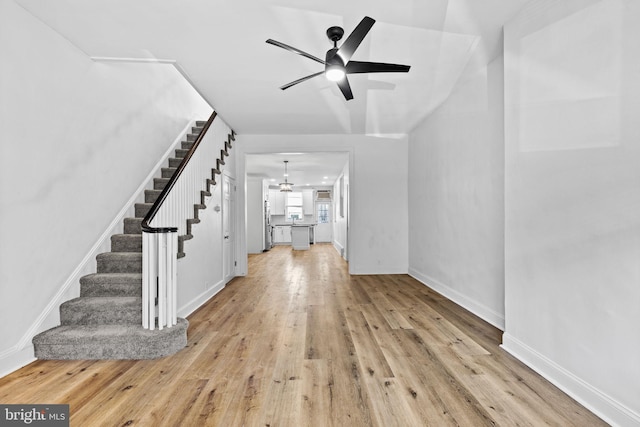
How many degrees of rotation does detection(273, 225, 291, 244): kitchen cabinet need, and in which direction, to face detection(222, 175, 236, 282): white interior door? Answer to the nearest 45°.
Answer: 0° — it already faces it

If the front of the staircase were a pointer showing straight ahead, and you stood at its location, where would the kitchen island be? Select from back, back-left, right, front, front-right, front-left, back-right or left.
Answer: back-left

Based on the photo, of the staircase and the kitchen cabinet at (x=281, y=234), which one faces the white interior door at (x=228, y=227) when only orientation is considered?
the kitchen cabinet

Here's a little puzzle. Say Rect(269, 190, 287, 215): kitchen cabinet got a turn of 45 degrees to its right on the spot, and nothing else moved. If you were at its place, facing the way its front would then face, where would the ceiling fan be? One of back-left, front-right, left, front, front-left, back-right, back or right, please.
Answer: front-left

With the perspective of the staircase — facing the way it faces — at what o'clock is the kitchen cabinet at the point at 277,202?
The kitchen cabinet is roughly at 7 o'clock from the staircase.

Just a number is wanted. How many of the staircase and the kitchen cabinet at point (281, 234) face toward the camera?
2

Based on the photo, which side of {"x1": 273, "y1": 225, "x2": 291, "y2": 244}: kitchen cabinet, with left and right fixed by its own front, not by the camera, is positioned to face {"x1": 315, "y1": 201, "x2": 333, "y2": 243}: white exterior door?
left

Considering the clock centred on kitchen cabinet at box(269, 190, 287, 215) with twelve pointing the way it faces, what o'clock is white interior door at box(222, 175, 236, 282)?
The white interior door is roughly at 12 o'clock from the kitchen cabinet.

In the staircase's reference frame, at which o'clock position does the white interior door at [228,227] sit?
The white interior door is roughly at 7 o'clock from the staircase.

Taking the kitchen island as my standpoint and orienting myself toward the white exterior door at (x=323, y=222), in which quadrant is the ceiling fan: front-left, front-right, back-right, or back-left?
back-right

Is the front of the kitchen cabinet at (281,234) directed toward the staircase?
yes

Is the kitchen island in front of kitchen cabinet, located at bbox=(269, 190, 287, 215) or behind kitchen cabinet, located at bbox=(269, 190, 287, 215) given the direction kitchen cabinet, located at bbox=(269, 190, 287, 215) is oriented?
in front
